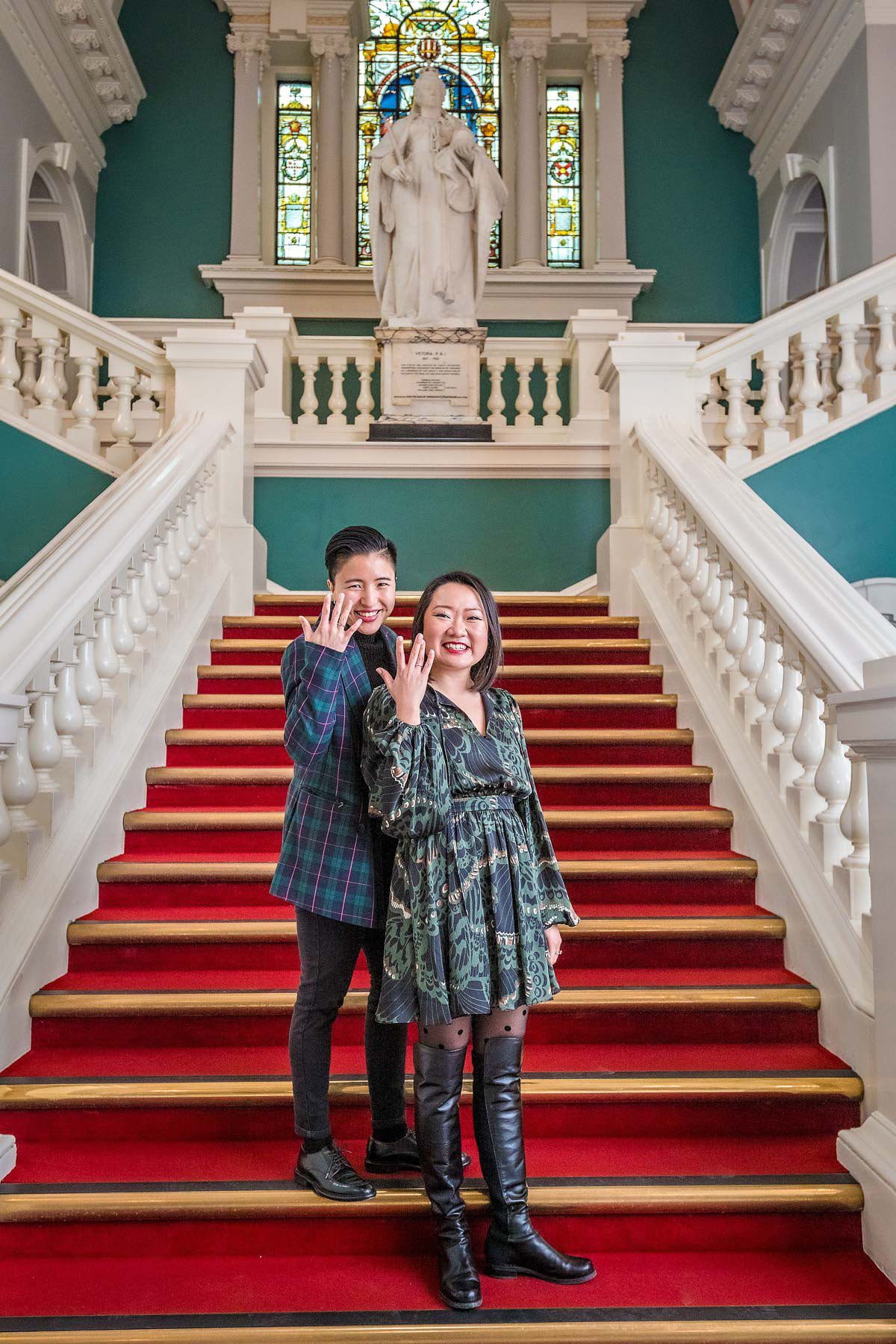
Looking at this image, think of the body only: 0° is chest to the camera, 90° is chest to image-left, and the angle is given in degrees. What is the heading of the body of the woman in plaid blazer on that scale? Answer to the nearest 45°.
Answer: approximately 315°

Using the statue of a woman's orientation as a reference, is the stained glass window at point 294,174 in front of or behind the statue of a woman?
behind

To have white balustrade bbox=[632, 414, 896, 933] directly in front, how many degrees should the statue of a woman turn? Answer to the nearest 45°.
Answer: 0° — it already faces it

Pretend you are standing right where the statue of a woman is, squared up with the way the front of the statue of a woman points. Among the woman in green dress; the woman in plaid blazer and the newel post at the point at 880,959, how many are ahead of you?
3

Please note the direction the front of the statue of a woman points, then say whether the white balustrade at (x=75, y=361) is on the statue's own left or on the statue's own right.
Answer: on the statue's own right

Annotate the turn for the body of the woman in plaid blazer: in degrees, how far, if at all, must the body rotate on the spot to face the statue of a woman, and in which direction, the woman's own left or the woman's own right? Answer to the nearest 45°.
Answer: approximately 135° to the woman's own left

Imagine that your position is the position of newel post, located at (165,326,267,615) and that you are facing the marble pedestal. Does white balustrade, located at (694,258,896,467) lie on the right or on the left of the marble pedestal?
right

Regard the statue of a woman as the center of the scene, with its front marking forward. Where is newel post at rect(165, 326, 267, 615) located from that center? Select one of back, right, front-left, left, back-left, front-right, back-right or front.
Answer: front-right

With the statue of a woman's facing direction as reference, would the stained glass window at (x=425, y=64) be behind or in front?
behind

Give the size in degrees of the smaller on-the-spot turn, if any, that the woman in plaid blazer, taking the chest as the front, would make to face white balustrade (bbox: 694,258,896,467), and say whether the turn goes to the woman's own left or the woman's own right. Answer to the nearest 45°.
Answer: approximately 90° to the woman's own left
